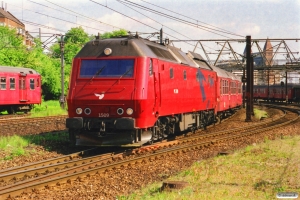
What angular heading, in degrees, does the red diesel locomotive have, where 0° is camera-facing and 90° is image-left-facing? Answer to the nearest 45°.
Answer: approximately 45°

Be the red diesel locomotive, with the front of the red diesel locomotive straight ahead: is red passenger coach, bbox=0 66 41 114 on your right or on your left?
on your right

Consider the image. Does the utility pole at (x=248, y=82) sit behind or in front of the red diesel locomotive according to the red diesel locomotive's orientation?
behind
